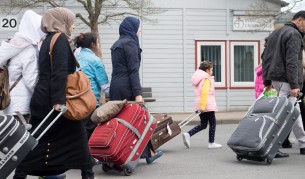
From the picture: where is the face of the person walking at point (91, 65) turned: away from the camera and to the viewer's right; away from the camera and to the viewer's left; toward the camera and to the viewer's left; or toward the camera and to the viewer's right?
away from the camera and to the viewer's right

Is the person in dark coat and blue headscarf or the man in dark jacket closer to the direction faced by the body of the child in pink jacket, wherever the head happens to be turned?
the man in dark jacket

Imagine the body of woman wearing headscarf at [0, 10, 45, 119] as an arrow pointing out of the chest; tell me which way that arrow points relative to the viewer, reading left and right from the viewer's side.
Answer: facing away from the viewer and to the right of the viewer

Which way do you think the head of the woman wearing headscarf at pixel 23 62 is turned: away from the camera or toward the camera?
away from the camera

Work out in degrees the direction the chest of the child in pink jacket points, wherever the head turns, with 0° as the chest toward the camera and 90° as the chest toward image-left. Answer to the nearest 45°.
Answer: approximately 270°
